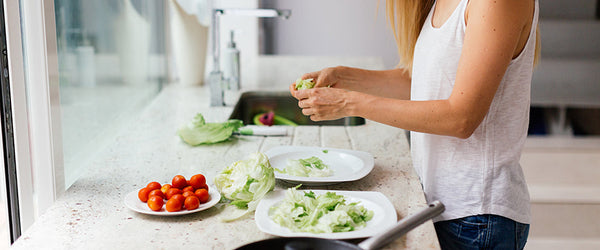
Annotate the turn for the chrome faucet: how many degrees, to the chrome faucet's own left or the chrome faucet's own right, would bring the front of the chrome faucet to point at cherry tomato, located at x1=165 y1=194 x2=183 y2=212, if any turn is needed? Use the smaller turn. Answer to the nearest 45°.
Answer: approximately 90° to the chrome faucet's own right

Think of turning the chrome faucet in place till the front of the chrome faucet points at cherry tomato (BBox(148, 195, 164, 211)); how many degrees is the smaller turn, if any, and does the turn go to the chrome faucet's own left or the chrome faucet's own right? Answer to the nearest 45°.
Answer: approximately 90° to the chrome faucet's own right

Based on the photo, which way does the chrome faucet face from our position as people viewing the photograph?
facing to the right of the viewer

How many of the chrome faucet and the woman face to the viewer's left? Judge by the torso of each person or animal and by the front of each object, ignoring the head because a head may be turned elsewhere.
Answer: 1

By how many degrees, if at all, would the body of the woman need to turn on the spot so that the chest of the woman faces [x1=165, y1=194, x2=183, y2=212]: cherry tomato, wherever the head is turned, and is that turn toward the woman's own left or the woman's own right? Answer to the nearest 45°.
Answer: approximately 45° to the woman's own left

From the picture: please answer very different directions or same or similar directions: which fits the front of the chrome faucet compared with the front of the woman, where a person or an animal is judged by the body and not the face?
very different directions

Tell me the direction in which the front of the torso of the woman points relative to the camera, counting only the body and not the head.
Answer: to the viewer's left

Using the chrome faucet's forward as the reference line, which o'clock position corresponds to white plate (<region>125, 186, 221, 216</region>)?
The white plate is roughly at 3 o'clock from the chrome faucet.

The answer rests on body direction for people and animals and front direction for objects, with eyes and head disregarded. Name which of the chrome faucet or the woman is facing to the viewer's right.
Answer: the chrome faucet

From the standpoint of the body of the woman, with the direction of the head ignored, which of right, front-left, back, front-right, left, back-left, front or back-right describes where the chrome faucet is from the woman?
front-right
